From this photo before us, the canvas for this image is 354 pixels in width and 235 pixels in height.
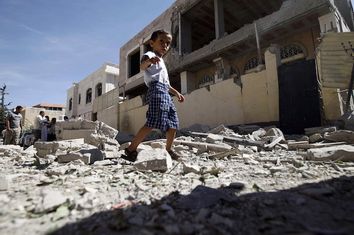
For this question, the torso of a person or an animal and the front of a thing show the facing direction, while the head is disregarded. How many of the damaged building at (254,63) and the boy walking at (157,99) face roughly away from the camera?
0

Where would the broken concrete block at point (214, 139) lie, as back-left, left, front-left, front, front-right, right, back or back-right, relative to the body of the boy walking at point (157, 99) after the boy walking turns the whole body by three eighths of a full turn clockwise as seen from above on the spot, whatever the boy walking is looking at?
back-right

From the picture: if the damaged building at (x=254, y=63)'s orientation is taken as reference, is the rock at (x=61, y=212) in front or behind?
in front

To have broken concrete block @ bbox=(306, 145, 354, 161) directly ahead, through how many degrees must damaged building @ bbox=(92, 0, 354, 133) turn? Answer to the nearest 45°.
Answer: approximately 45° to its left

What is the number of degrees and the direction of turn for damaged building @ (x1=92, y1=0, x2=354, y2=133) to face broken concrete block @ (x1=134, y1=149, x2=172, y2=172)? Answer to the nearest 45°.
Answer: approximately 45° to its left

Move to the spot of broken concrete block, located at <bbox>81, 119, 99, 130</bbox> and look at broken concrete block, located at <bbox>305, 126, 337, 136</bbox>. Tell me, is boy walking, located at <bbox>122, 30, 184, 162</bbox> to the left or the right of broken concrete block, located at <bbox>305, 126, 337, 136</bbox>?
right

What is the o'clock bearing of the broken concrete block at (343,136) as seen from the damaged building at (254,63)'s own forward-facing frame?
The broken concrete block is roughly at 10 o'clock from the damaged building.

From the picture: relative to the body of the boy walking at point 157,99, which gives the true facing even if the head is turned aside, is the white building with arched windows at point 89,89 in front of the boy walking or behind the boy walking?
behind

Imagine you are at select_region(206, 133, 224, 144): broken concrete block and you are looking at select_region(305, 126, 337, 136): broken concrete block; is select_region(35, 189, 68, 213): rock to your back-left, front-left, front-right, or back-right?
back-right

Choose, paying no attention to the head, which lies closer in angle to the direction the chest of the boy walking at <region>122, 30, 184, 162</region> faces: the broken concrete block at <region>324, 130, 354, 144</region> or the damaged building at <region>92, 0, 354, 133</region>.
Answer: the broken concrete block

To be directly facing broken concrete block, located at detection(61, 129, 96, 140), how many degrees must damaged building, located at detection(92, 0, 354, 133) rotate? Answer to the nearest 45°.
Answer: approximately 45° to its right

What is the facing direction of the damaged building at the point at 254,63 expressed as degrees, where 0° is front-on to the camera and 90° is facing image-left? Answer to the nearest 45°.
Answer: approximately 45°

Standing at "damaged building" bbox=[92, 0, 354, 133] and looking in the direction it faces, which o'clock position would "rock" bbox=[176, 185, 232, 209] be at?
The rock is roughly at 11 o'clock from the damaged building.
